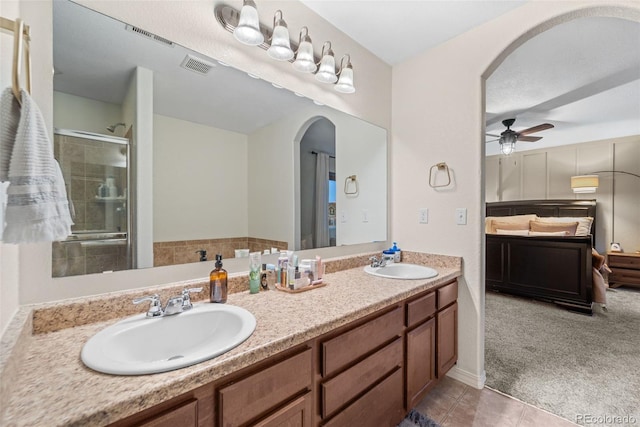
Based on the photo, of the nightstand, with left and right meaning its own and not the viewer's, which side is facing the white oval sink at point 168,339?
front

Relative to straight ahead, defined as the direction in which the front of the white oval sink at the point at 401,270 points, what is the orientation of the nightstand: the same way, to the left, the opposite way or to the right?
to the right

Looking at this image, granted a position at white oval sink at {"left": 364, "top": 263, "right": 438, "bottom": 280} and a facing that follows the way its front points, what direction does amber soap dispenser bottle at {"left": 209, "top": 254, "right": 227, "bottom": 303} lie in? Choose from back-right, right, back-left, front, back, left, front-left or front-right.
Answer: right

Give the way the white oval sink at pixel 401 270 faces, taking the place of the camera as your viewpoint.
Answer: facing the viewer and to the right of the viewer

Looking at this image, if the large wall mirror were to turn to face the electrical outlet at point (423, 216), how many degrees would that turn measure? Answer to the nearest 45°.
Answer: approximately 45° to its left

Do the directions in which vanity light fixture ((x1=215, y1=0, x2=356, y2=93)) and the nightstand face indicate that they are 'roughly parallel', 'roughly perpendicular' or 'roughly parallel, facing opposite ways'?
roughly perpendicular

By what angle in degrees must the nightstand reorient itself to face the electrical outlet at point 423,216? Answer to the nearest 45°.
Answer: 0° — it already faces it

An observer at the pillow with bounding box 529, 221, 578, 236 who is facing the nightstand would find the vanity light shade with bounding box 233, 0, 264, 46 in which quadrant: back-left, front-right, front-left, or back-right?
back-right

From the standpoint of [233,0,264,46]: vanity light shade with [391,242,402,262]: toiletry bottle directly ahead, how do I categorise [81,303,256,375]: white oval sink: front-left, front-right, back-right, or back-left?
back-right
